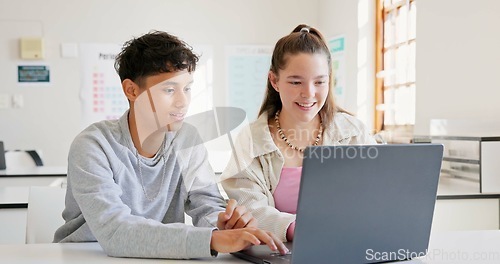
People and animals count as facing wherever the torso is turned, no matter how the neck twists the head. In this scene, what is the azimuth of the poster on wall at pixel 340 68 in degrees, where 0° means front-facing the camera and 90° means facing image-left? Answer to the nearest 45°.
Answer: approximately 45°

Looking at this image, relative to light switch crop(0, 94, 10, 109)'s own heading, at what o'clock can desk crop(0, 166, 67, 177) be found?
The desk is roughly at 12 o'clock from the light switch.

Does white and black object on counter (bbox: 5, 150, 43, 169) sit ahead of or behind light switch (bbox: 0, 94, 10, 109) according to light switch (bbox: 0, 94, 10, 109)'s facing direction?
ahead

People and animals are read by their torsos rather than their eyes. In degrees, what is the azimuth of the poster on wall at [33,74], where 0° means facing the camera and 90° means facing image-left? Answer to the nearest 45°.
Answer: approximately 0°

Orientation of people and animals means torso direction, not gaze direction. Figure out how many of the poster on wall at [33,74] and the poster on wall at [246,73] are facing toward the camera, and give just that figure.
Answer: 2

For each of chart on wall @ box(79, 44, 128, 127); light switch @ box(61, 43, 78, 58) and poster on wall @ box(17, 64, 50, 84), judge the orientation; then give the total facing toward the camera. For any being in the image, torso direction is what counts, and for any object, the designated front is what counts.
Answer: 3

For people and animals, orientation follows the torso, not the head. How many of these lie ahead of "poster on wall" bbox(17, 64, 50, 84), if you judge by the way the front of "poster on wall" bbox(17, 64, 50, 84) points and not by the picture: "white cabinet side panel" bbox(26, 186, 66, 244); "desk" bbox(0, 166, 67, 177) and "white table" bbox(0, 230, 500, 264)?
3

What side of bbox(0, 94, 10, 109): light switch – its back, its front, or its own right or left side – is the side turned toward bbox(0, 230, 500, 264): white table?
front

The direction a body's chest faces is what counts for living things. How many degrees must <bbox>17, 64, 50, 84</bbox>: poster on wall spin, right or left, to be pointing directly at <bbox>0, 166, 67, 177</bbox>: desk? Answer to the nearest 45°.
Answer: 0° — it already faces it

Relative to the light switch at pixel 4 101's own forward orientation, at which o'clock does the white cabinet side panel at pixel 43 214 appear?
The white cabinet side panel is roughly at 12 o'clock from the light switch.

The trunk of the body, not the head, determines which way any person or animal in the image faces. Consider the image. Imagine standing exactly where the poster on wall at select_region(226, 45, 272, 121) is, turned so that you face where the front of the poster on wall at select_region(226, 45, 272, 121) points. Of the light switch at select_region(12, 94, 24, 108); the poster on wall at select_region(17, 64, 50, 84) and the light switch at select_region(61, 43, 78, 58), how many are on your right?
3

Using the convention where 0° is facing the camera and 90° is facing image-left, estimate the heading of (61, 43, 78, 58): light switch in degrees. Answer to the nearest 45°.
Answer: approximately 0°
